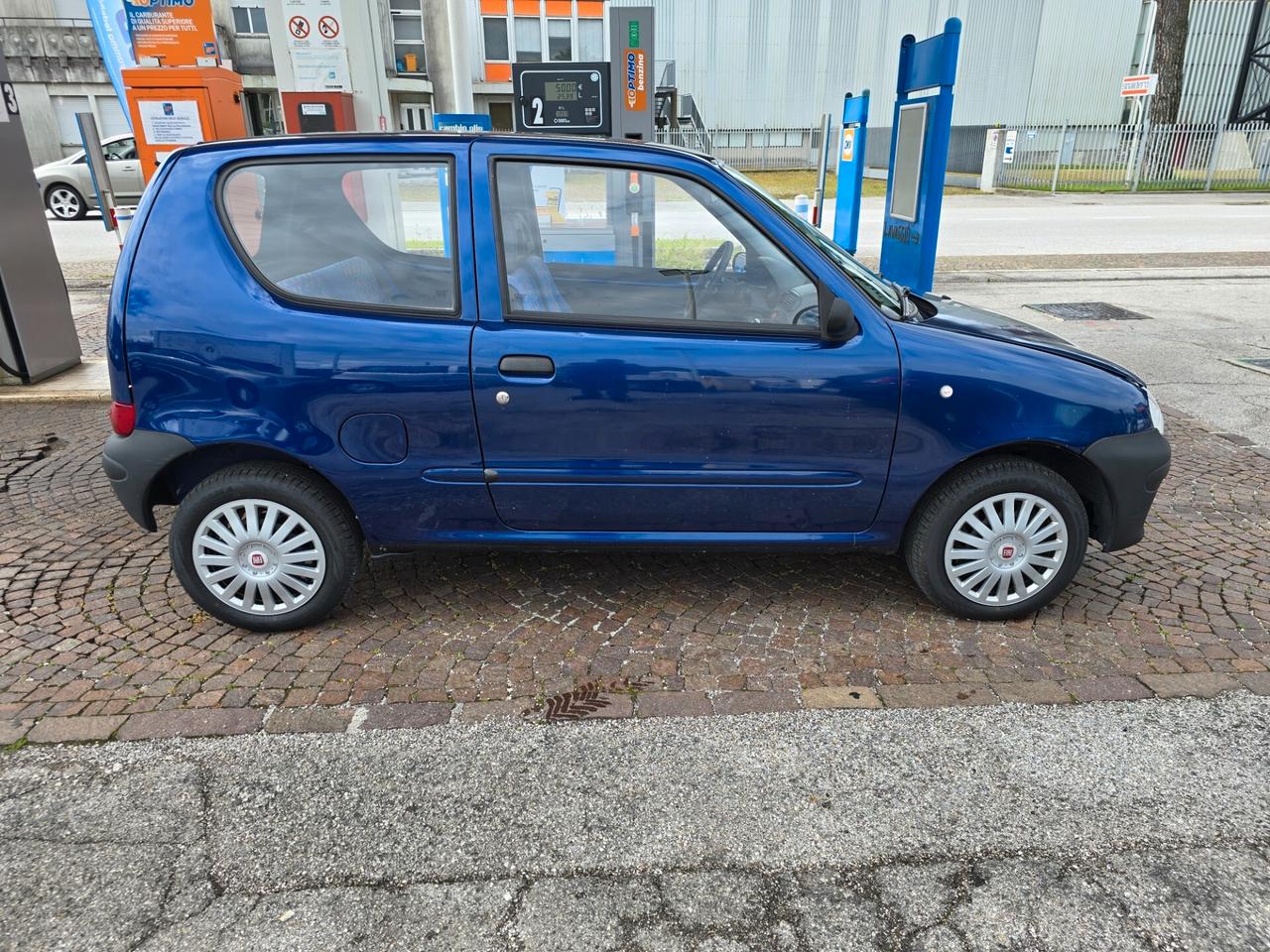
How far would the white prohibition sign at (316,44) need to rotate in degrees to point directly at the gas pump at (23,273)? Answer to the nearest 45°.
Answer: approximately 90° to its right

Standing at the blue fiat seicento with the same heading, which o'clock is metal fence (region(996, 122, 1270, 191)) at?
The metal fence is roughly at 10 o'clock from the blue fiat seicento.

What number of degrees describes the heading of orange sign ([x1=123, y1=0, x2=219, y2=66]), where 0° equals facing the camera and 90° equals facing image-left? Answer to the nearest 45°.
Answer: approximately 0°

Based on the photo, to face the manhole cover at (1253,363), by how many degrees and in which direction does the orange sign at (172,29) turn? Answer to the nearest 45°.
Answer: approximately 45° to its left

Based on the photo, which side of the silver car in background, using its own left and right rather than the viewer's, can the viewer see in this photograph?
left

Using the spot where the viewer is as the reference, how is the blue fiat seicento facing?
facing to the right of the viewer

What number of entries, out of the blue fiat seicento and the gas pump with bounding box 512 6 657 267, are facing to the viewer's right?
1

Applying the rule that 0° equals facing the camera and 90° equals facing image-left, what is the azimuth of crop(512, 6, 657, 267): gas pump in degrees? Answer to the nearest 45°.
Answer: approximately 0°

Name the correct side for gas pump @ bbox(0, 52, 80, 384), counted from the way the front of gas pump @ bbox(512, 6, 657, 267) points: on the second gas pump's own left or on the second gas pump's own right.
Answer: on the second gas pump's own right

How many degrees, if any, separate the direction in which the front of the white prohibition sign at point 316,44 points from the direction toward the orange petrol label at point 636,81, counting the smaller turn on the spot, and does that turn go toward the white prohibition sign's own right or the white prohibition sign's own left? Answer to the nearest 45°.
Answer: approximately 90° to the white prohibition sign's own left

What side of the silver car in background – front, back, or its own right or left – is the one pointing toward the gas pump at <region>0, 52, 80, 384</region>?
left

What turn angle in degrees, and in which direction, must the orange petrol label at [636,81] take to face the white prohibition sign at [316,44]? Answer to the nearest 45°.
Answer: approximately 90° to its right
